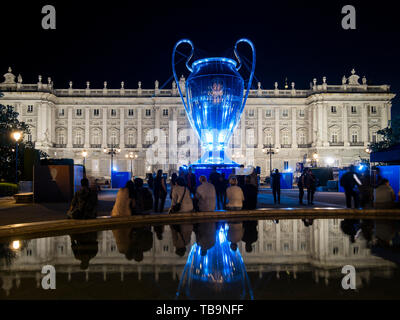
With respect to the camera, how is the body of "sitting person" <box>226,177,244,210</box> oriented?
away from the camera

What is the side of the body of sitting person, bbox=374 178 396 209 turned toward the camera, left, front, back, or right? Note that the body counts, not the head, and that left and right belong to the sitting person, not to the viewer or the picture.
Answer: back

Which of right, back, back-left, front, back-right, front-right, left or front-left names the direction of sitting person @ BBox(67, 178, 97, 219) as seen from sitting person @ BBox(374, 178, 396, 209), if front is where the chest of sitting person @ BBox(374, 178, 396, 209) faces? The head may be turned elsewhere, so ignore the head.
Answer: back-left

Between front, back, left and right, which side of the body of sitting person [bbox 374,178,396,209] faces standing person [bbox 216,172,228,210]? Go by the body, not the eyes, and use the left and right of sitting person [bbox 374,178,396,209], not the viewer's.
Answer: left

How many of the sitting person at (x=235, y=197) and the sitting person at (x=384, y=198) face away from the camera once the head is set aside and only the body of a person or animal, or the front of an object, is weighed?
2

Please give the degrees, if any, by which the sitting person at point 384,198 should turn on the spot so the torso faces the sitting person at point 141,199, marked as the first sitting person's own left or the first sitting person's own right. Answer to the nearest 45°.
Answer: approximately 135° to the first sitting person's own left
